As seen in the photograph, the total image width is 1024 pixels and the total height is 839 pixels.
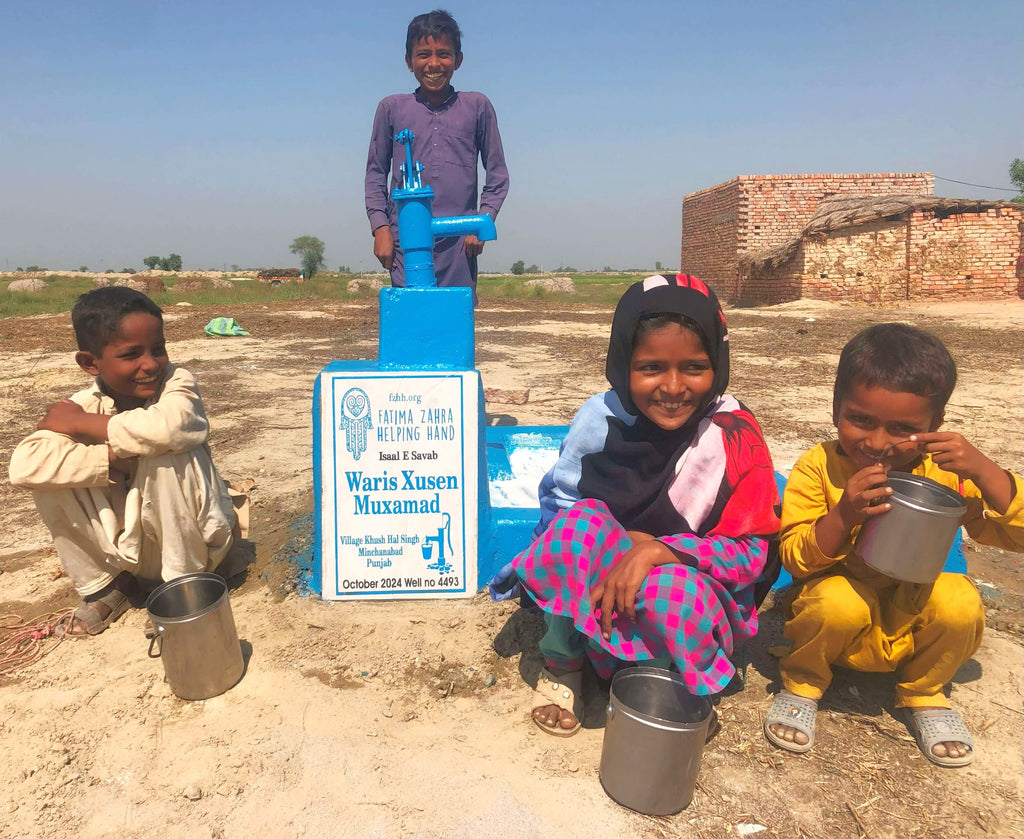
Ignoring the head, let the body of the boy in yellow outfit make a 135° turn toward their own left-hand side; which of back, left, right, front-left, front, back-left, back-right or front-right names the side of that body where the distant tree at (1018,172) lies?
front-left

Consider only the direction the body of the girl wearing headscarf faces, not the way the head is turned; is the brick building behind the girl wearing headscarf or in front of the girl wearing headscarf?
behind

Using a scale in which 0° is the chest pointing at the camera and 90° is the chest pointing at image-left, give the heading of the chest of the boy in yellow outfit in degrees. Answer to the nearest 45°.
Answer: approximately 0°

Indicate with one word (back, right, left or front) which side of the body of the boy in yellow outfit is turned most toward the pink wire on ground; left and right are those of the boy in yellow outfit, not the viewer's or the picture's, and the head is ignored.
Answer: right

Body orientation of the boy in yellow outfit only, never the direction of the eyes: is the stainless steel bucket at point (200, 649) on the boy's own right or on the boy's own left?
on the boy's own right

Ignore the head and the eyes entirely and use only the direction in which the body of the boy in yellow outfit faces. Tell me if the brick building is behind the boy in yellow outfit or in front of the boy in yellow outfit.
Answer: behind

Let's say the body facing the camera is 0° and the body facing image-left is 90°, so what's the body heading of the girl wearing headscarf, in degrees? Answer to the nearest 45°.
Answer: approximately 0°
